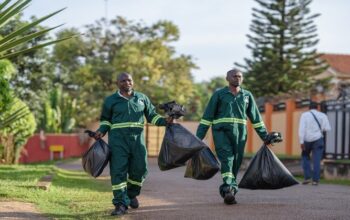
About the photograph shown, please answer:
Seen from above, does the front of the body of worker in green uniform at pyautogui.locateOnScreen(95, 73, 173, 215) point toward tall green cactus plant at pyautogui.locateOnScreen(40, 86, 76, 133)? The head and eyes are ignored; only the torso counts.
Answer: no

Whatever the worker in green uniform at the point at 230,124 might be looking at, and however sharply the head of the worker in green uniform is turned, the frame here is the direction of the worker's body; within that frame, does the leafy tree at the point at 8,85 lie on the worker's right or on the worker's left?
on the worker's right

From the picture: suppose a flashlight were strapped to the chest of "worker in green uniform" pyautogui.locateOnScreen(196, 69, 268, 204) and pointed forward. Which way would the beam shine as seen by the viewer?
toward the camera

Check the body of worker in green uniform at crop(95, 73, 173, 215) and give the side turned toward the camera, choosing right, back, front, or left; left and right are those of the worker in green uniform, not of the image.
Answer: front

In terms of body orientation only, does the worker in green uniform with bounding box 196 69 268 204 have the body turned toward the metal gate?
no

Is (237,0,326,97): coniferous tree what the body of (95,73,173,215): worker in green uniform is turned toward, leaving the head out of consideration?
no

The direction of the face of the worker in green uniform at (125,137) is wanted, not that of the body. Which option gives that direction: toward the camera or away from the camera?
toward the camera

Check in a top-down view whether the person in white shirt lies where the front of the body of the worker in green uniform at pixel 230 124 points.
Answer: no

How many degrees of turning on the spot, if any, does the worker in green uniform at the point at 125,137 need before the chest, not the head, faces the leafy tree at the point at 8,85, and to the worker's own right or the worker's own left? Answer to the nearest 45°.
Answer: approximately 135° to the worker's own right

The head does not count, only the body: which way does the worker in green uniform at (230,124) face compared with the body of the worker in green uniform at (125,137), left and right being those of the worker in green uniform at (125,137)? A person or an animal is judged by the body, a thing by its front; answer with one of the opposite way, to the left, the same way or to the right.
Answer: the same way

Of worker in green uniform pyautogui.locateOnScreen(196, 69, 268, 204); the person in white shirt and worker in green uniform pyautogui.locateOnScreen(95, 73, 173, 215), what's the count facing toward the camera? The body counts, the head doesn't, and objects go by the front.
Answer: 2
